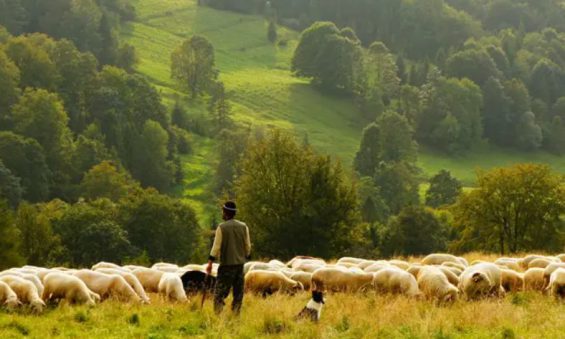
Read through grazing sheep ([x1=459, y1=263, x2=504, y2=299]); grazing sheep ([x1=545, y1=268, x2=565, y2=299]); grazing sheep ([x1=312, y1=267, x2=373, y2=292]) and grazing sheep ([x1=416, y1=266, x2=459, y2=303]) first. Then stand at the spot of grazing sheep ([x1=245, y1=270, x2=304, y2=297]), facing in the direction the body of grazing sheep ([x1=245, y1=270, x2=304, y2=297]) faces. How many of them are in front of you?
4

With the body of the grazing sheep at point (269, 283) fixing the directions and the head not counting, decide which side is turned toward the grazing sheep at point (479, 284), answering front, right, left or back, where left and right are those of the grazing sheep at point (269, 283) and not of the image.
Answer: front

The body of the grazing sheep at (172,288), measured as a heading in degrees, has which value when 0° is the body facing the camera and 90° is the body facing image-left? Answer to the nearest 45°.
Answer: approximately 315°

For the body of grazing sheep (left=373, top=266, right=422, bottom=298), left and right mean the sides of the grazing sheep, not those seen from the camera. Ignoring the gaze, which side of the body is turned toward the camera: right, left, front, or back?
right
